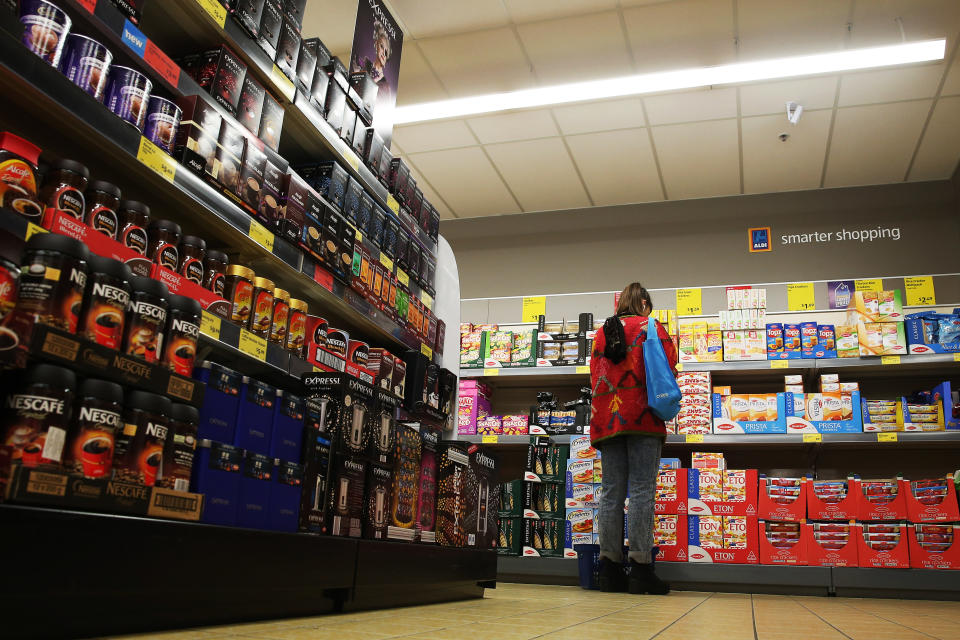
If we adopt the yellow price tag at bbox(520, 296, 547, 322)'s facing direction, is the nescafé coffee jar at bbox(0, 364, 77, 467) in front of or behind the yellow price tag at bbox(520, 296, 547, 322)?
in front

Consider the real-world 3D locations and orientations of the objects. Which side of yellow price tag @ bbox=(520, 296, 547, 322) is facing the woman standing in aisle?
front

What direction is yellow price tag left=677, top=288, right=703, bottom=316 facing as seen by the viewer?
toward the camera

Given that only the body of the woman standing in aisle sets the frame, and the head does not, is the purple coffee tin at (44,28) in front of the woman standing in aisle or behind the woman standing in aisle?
behind

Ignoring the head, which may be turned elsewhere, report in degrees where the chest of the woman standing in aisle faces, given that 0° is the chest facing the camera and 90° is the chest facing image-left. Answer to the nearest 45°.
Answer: approximately 225°

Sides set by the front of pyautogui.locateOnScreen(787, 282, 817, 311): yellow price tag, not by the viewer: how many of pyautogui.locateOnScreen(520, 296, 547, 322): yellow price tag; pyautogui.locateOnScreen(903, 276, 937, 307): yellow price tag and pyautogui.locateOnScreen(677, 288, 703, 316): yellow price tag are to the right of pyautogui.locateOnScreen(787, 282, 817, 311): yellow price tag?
2

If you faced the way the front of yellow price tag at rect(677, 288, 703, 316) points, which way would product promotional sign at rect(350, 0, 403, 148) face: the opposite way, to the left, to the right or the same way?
to the left

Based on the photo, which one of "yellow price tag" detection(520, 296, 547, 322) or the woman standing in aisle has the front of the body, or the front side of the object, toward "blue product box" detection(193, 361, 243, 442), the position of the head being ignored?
the yellow price tag

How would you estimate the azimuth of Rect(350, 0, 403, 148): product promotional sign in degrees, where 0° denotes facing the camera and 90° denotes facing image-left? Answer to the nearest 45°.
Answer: approximately 315°

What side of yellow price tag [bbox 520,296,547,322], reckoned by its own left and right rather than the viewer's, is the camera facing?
front

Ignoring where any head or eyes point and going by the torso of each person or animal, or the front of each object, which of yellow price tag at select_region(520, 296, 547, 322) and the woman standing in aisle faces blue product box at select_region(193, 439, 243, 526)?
the yellow price tag

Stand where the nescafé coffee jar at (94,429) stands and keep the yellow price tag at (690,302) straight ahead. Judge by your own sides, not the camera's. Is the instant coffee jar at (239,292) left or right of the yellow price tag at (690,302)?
left

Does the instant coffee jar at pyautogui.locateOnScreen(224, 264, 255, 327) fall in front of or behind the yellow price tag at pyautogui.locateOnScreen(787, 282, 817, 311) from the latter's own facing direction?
in front

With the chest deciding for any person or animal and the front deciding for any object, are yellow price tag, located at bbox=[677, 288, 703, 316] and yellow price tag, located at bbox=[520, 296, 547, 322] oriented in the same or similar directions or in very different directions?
same or similar directions

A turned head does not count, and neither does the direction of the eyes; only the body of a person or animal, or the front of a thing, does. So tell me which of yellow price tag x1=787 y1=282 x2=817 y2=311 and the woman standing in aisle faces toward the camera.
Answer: the yellow price tag

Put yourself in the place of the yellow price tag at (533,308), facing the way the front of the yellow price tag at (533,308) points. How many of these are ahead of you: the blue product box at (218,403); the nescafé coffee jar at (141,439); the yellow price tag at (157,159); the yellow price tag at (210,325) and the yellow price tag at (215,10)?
5

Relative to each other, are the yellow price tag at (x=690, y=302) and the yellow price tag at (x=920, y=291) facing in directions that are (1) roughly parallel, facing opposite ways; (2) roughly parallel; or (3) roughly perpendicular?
roughly parallel

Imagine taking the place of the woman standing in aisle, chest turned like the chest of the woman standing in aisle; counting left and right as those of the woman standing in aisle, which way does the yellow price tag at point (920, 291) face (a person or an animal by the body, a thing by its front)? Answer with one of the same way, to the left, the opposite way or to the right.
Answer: the opposite way
